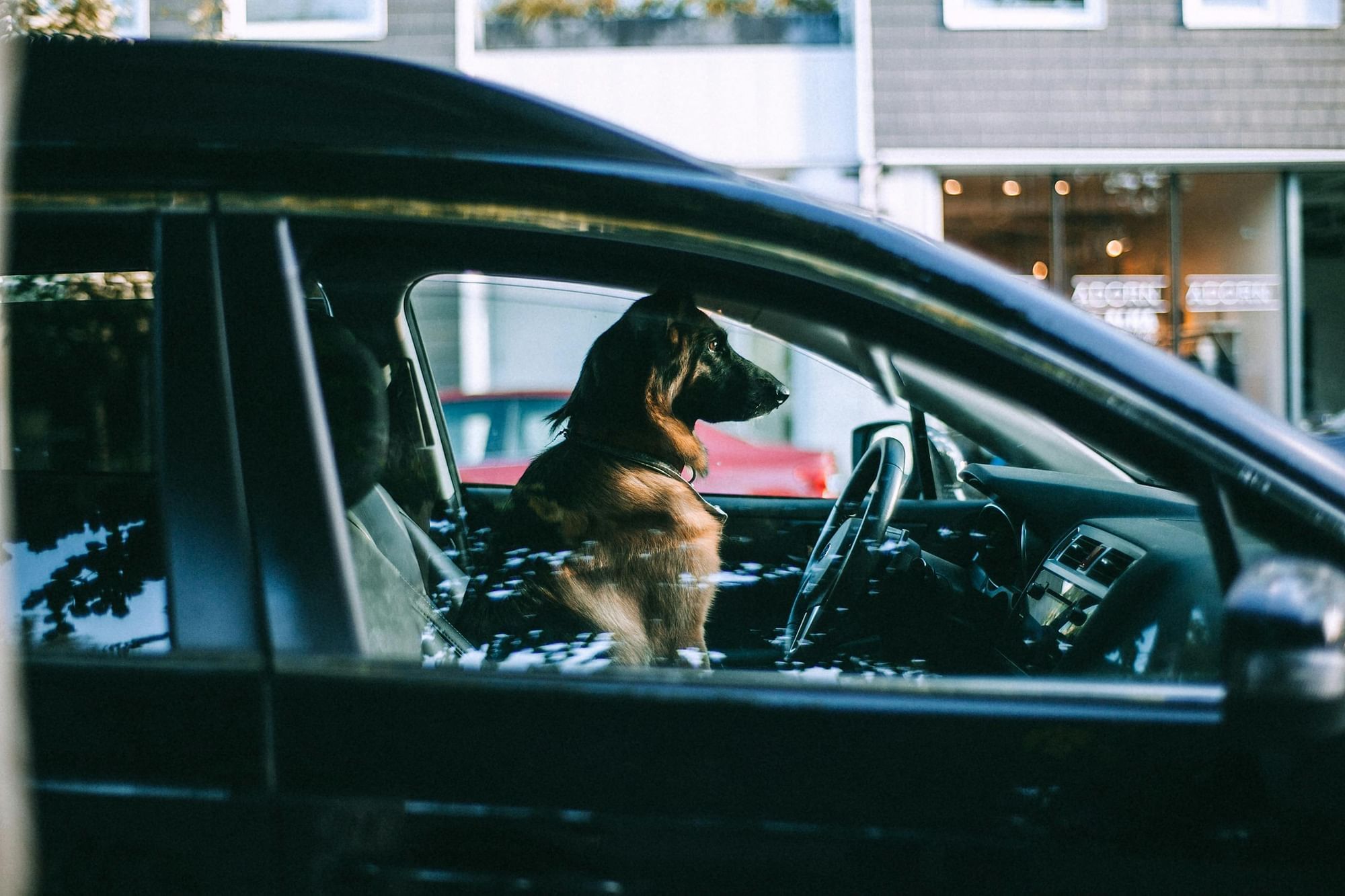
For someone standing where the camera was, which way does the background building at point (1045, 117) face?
facing the viewer

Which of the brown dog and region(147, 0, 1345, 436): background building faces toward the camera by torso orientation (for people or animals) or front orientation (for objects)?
the background building

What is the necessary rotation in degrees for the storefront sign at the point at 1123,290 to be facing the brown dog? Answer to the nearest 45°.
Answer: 0° — it already faces it

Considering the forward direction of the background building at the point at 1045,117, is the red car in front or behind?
in front

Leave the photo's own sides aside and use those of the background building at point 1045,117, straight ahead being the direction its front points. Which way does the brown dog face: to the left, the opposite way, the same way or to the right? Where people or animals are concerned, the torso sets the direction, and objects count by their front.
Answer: to the left

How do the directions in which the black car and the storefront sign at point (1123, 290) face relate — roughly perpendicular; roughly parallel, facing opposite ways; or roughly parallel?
roughly perpendicular

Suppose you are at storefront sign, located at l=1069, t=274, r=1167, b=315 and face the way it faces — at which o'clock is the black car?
The black car is roughly at 12 o'clock from the storefront sign.

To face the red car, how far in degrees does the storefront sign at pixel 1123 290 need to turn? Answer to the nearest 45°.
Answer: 0° — it already faces it

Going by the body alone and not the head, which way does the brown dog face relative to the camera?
to the viewer's right

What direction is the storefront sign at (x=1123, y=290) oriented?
toward the camera

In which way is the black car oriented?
to the viewer's right

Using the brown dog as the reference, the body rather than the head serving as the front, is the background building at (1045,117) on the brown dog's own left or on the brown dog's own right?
on the brown dog's own left
